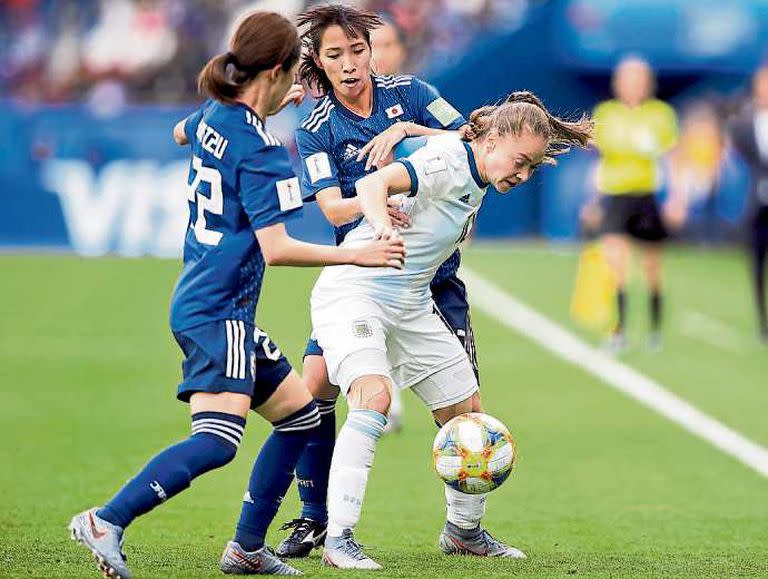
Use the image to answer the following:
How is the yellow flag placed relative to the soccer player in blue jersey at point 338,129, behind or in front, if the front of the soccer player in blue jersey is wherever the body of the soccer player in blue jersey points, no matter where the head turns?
behind

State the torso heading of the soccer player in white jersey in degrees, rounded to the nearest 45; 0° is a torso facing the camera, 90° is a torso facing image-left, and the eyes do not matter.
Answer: approximately 315°

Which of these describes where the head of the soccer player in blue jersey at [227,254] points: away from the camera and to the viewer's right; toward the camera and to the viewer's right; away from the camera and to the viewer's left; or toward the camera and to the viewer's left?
away from the camera and to the viewer's right

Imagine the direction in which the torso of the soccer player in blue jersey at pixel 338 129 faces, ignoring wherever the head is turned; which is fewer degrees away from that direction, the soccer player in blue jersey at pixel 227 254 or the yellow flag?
the soccer player in blue jersey

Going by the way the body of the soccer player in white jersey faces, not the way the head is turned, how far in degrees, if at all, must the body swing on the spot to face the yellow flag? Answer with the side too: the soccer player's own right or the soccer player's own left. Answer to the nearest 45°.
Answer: approximately 135° to the soccer player's own left

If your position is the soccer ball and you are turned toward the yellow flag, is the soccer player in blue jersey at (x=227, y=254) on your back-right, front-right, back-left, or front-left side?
back-left

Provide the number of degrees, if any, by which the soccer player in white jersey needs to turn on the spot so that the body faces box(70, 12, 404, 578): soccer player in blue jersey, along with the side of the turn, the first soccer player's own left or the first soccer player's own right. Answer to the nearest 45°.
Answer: approximately 90° to the first soccer player's own right
